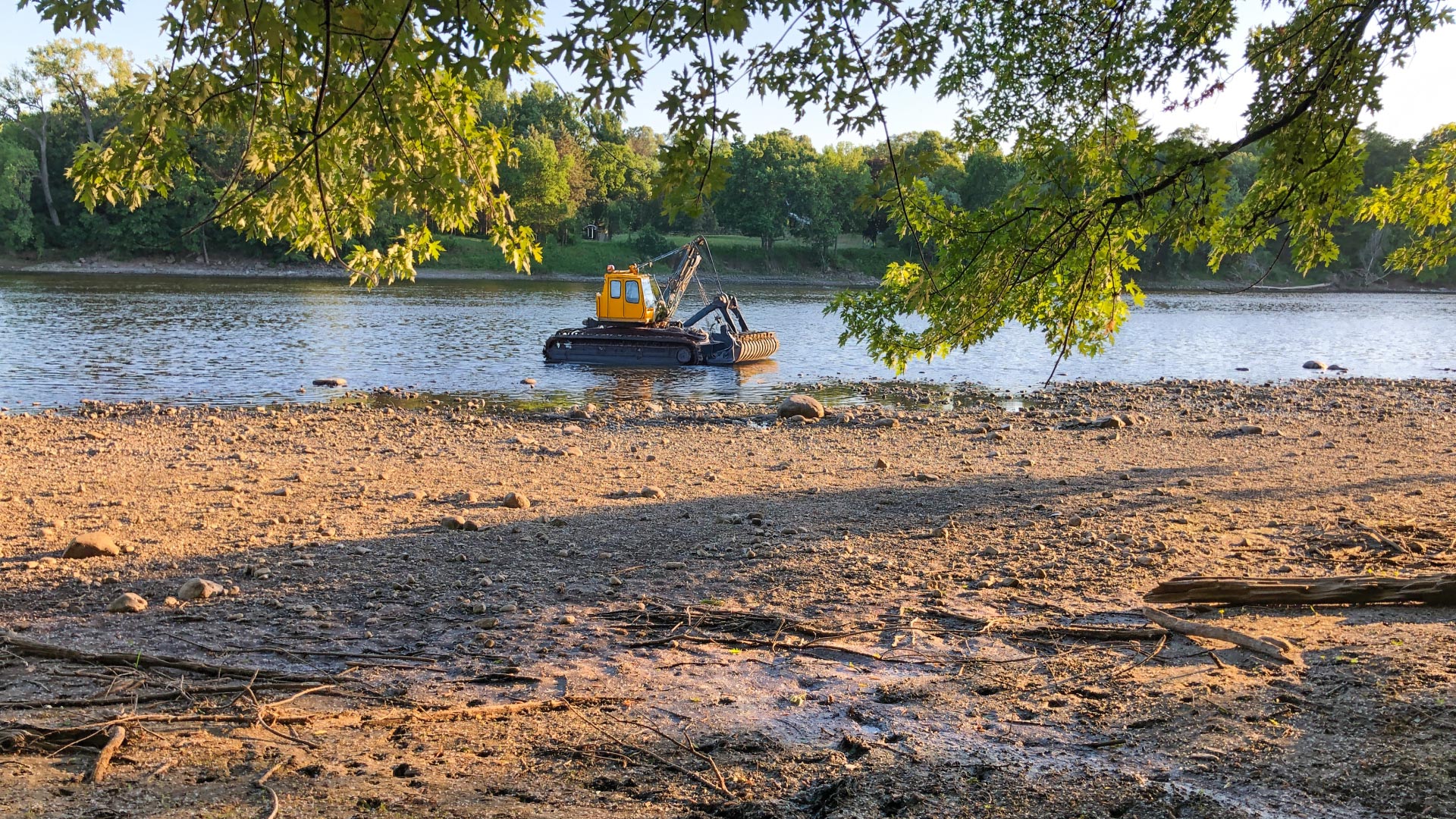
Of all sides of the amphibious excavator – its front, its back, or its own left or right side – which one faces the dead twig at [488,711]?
right

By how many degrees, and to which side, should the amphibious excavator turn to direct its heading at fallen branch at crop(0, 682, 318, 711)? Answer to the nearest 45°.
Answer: approximately 90° to its right

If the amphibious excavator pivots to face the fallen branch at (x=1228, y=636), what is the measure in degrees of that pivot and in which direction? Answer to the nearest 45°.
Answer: approximately 90° to its right

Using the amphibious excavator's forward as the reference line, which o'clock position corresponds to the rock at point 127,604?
The rock is roughly at 3 o'clock from the amphibious excavator.

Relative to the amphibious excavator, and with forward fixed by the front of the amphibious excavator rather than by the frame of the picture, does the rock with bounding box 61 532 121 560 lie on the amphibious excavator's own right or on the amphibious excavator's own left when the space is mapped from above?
on the amphibious excavator's own right

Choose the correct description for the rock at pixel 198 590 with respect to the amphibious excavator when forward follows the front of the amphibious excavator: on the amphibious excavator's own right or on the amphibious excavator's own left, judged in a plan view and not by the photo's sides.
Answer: on the amphibious excavator's own right

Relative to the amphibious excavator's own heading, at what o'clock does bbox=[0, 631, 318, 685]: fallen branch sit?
The fallen branch is roughly at 3 o'clock from the amphibious excavator.

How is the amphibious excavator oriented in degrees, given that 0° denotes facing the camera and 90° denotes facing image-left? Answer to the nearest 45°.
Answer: approximately 270°

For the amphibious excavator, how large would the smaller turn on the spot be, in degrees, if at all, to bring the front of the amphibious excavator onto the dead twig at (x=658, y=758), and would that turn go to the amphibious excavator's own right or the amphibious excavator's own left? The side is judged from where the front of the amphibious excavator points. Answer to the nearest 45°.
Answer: approximately 90° to the amphibious excavator's own right
